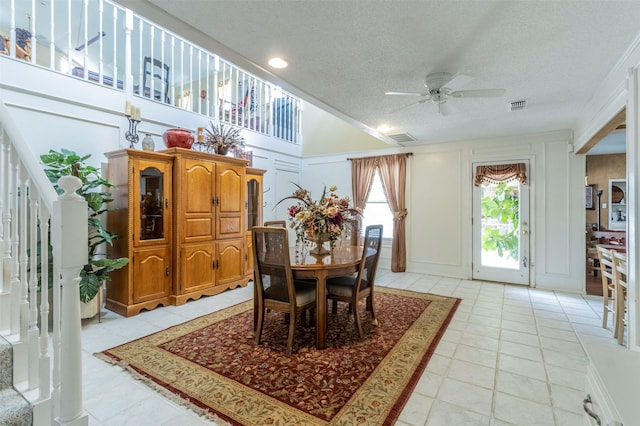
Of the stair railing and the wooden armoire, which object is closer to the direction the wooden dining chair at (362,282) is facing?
the wooden armoire

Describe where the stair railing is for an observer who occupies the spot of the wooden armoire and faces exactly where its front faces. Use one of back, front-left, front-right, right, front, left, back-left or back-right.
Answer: front-right

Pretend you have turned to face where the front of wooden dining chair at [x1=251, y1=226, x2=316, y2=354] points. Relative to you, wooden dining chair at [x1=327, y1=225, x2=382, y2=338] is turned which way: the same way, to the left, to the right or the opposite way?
to the left

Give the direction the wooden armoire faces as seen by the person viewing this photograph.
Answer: facing the viewer and to the right of the viewer

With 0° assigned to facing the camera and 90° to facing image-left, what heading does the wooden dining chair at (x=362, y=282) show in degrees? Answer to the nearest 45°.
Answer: approximately 135°

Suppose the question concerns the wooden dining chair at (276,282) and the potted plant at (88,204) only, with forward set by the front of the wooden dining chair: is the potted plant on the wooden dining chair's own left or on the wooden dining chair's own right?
on the wooden dining chair's own left

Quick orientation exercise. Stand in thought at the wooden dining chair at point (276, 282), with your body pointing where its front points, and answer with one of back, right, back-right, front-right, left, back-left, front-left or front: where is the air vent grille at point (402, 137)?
front

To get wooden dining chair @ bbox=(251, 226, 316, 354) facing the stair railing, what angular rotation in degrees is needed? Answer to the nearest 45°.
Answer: approximately 180°

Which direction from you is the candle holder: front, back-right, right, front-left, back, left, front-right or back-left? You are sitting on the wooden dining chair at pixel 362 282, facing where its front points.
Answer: front-left

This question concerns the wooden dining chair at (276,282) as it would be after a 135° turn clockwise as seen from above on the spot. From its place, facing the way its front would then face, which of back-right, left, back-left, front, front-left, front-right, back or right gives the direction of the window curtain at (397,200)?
back-left

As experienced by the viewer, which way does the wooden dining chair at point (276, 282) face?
facing away from the viewer and to the right of the viewer

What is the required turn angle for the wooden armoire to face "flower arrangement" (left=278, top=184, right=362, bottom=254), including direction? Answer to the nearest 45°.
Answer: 0° — it already faces it

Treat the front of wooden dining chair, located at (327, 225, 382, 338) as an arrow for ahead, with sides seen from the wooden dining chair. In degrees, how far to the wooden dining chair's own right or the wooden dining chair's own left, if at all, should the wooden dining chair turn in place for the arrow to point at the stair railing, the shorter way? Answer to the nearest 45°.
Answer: approximately 90° to the wooden dining chair's own left

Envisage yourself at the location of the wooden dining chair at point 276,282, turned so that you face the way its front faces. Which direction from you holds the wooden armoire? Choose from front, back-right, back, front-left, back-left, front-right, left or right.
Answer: left

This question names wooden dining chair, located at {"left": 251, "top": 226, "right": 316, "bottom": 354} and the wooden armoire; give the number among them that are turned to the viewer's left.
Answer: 0

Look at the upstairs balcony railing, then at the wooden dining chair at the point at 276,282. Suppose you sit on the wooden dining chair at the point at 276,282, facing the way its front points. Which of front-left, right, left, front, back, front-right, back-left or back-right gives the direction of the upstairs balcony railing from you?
left
